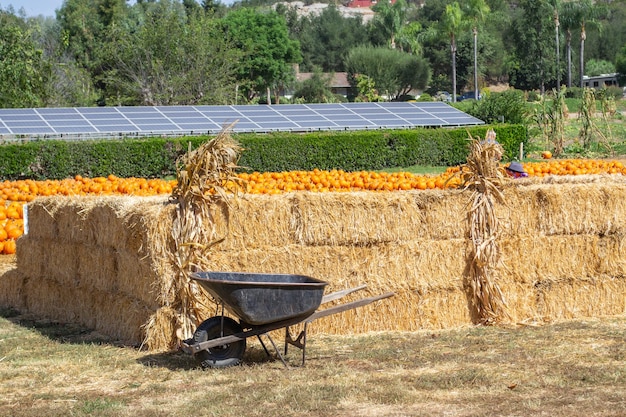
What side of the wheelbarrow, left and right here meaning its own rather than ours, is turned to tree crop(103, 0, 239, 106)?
right

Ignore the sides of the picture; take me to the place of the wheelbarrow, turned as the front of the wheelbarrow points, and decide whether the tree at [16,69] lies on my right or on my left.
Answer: on my right

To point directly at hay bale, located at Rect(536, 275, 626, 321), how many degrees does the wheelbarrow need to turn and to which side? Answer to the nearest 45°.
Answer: approximately 135° to its right

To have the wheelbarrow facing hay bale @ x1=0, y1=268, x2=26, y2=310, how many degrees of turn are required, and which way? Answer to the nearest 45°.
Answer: approximately 45° to its right

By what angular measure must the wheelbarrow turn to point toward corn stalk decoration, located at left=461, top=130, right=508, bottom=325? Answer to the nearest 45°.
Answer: approximately 135° to its right

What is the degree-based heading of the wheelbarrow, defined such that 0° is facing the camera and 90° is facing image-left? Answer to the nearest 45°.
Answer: approximately 90°

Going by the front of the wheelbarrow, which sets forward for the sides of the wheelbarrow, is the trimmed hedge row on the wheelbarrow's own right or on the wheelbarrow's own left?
on the wheelbarrow's own right

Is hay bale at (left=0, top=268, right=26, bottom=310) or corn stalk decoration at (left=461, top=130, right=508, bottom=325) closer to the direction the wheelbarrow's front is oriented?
the hay bale
